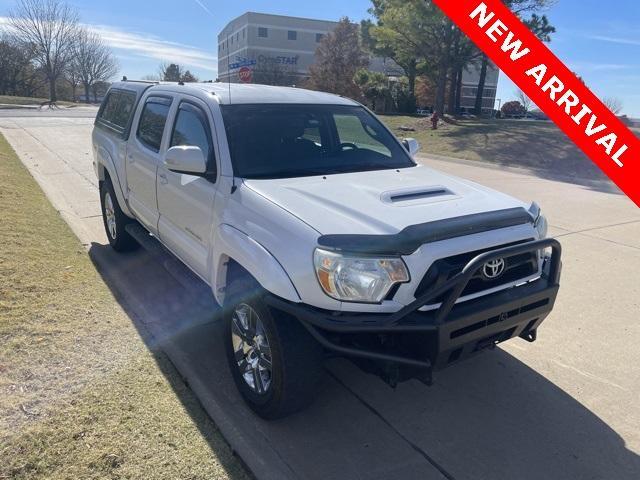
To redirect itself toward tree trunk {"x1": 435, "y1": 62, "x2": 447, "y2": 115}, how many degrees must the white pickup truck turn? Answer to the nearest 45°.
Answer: approximately 135° to its left

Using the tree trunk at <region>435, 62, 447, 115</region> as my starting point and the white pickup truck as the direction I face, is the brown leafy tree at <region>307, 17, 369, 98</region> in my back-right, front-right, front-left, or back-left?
back-right

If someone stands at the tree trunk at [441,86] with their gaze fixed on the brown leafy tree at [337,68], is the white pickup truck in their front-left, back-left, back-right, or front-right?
back-left

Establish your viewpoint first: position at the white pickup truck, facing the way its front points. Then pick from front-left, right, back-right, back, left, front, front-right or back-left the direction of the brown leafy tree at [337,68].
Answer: back-left

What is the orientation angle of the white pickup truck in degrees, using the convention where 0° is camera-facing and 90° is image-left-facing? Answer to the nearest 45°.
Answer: approximately 315°
